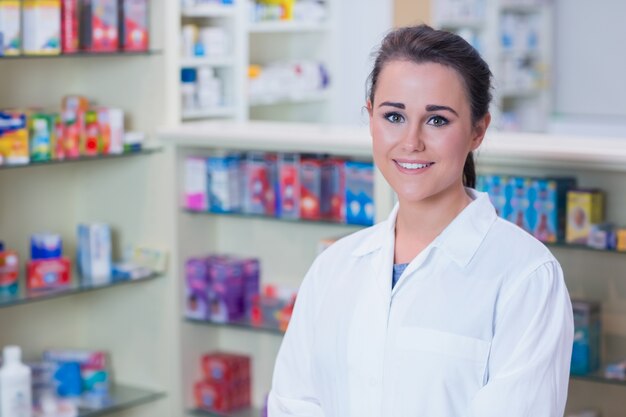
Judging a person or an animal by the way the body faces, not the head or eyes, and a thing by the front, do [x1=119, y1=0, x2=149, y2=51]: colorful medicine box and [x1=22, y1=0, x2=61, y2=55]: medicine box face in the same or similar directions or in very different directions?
same or similar directions

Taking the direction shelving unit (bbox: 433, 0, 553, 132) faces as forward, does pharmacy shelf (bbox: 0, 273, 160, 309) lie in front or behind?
in front

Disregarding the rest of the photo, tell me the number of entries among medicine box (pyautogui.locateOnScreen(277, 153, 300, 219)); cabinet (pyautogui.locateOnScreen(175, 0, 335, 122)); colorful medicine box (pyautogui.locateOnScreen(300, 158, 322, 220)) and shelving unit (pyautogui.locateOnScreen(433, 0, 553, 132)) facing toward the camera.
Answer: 4

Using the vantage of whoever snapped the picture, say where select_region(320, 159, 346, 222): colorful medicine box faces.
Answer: facing the viewer

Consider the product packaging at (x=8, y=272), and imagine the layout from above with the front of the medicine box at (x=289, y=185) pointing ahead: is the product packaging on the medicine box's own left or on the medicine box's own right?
on the medicine box's own right

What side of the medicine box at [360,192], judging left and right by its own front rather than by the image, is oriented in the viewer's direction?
front

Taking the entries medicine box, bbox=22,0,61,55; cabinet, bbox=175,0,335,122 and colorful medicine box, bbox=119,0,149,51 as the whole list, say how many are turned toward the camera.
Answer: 3

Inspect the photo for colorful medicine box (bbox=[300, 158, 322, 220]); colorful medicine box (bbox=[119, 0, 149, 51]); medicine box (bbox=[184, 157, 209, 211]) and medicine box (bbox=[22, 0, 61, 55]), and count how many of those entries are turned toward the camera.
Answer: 4

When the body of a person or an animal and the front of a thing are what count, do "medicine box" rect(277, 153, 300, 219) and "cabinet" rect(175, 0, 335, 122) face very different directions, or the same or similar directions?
same or similar directions

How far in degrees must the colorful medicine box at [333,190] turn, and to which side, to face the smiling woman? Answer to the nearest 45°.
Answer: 0° — it already faces them

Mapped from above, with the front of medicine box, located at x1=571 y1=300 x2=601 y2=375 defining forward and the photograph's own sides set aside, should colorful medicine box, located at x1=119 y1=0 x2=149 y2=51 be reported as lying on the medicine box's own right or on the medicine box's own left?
on the medicine box's own right
